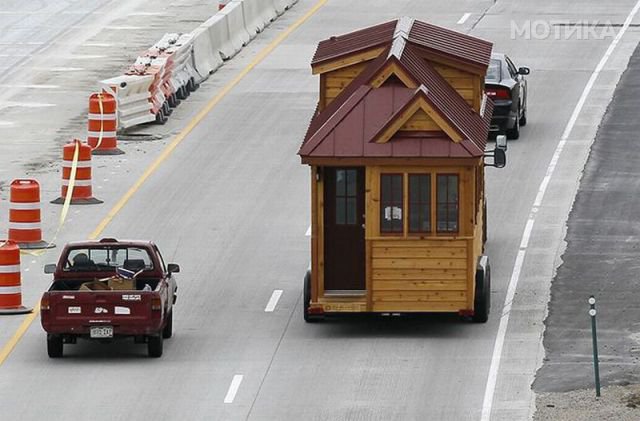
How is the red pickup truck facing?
away from the camera

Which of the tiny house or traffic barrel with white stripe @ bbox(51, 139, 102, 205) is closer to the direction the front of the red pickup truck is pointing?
the traffic barrel with white stripe

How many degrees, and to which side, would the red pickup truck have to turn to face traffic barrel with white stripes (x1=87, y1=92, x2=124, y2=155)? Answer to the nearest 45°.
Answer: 0° — it already faces it

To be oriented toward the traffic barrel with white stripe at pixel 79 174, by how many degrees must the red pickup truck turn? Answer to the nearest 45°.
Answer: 0° — it already faces it

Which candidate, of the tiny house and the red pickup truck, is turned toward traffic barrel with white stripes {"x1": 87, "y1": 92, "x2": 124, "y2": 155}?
the red pickup truck

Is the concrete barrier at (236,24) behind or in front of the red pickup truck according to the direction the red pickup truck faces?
in front

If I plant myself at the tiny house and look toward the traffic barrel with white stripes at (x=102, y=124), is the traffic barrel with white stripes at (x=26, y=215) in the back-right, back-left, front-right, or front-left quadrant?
front-left

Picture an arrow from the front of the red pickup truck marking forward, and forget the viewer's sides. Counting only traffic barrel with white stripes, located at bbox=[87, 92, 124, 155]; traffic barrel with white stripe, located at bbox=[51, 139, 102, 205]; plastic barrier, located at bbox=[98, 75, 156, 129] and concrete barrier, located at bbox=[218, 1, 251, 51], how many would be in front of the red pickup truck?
4
